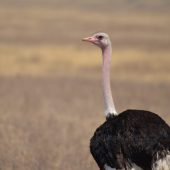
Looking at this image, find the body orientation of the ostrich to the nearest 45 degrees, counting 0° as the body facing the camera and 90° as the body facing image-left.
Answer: approximately 90°
